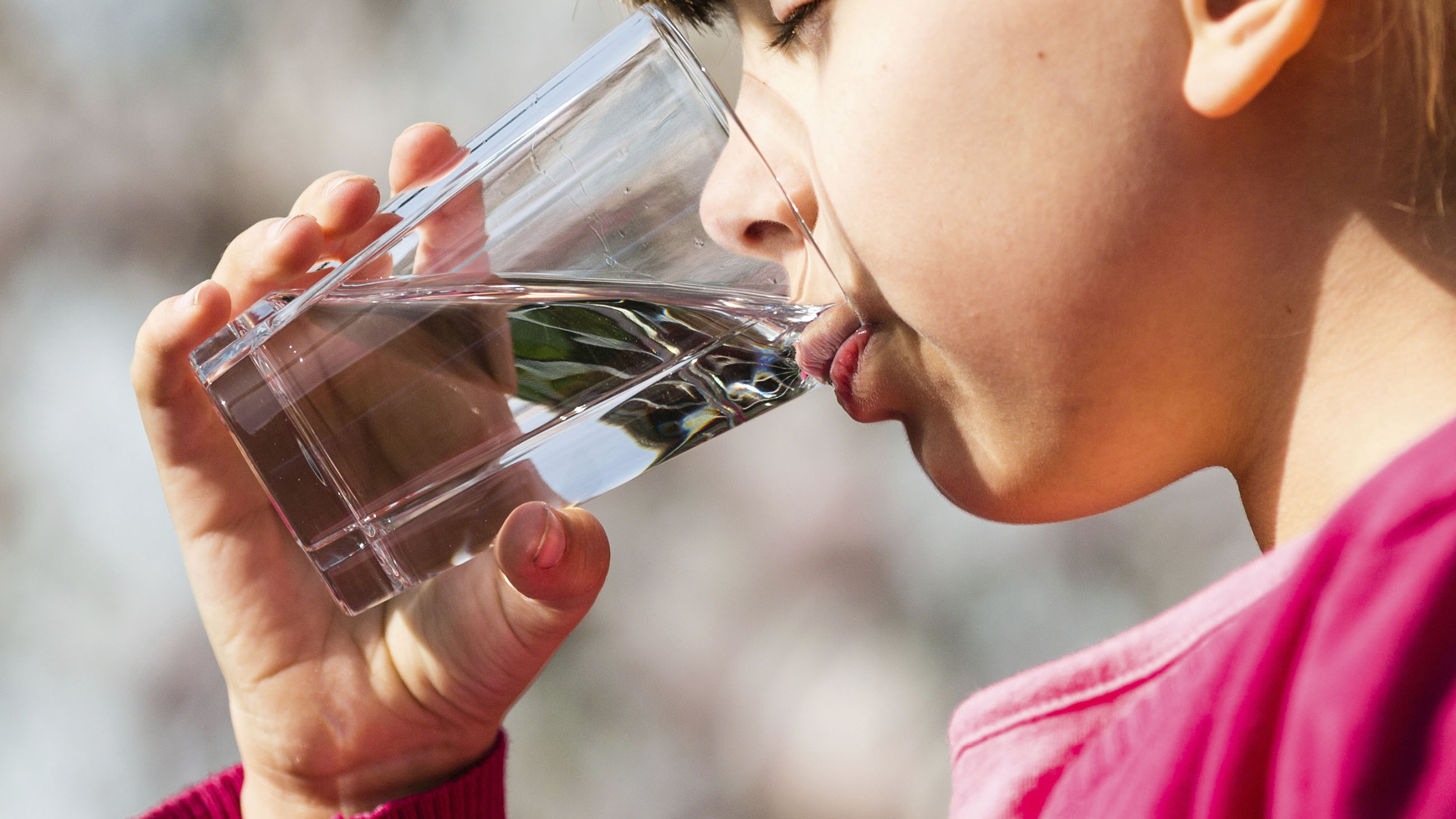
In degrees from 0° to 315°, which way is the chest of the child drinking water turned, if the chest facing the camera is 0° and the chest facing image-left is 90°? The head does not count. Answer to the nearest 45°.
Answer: approximately 90°
